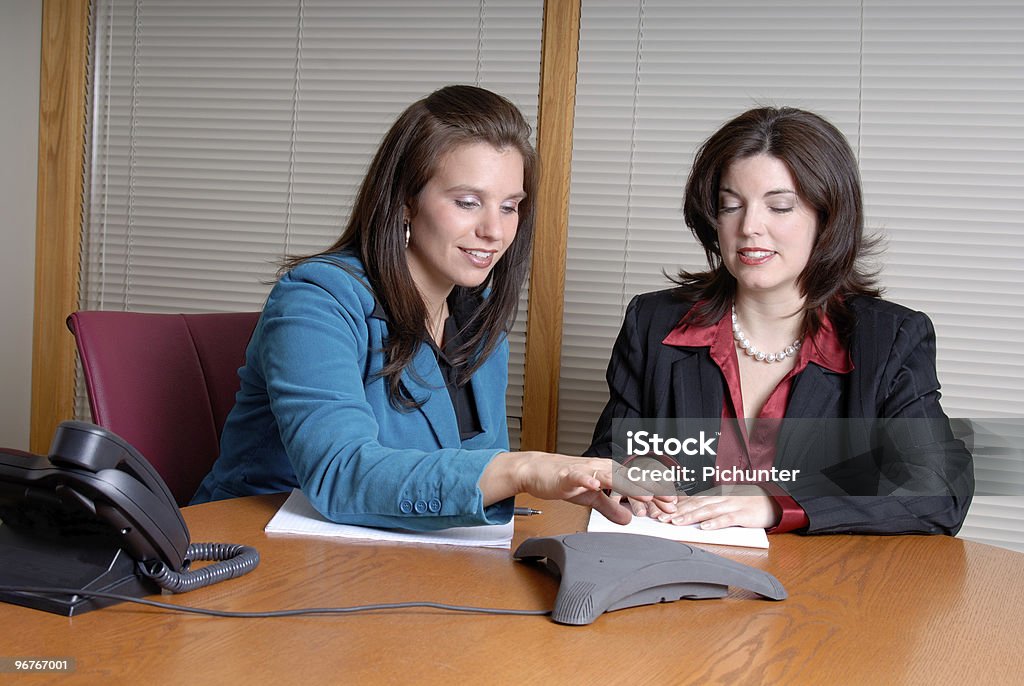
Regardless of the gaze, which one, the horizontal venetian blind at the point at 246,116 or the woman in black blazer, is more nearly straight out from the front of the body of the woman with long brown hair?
the woman in black blazer

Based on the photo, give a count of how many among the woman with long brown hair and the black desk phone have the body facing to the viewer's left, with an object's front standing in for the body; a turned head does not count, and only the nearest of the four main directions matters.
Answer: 0

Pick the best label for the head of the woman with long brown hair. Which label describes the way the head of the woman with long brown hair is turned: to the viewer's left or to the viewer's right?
to the viewer's right

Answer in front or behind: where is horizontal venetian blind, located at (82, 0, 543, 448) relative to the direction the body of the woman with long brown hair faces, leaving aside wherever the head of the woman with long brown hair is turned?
behind

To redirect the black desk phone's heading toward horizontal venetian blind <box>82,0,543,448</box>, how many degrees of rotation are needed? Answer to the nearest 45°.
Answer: approximately 45° to its left

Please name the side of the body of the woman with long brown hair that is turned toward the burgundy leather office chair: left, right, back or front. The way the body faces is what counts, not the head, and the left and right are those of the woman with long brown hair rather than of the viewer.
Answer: back

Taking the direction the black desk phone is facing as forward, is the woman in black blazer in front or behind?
in front

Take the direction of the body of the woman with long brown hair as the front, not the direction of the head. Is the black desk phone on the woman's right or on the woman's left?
on the woman's right

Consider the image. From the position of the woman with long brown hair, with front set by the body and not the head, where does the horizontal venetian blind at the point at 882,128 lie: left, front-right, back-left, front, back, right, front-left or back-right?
left

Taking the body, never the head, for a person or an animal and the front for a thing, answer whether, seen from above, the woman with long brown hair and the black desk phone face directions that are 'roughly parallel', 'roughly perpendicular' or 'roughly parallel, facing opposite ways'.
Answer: roughly perpendicular

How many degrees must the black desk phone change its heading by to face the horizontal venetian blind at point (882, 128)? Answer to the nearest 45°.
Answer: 0° — it already faces it
